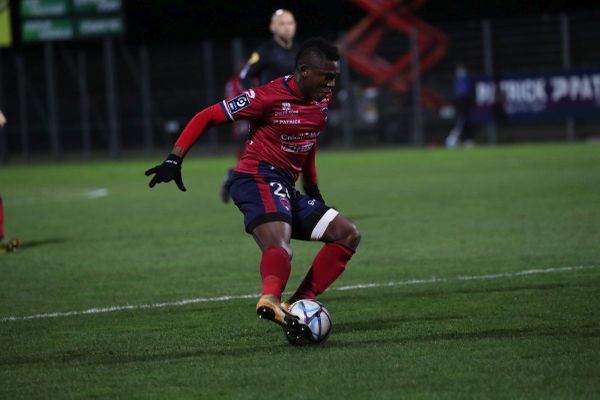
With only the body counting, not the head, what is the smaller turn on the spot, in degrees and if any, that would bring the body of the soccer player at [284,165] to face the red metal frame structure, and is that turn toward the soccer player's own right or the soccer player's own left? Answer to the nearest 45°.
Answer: approximately 135° to the soccer player's own left

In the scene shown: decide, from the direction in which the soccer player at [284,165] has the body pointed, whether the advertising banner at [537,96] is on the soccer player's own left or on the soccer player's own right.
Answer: on the soccer player's own left

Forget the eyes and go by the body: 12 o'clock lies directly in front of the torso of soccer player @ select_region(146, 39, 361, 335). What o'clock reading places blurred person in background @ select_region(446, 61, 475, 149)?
The blurred person in background is roughly at 8 o'clock from the soccer player.

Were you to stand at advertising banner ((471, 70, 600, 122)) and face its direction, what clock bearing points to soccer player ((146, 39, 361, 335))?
The soccer player is roughly at 12 o'clock from the advertising banner.

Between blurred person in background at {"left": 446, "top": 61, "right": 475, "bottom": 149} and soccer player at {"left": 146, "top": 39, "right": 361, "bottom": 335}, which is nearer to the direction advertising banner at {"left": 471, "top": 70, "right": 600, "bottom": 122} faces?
the soccer player

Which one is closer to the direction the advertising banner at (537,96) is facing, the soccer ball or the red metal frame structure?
the soccer ball

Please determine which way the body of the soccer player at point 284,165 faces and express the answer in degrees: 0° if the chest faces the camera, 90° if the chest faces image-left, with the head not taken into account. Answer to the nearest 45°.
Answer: approximately 315°

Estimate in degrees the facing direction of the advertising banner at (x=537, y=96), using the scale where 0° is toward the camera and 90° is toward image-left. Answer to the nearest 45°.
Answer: approximately 0°

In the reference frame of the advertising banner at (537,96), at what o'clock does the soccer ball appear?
The soccer ball is roughly at 12 o'clock from the advertising banner.
